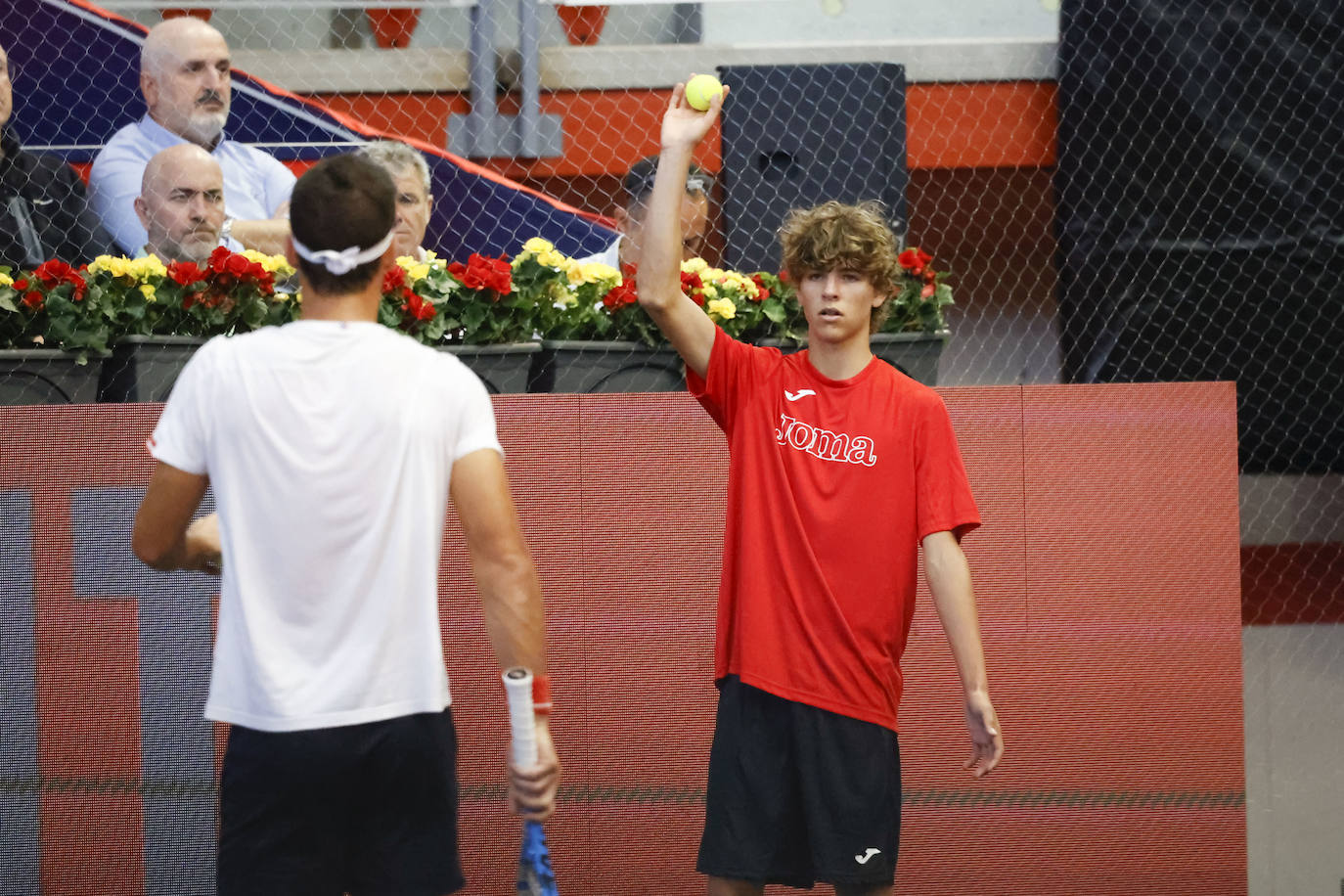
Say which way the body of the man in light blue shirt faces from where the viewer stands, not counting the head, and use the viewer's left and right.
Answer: facing the viewer and to the right of the viewer

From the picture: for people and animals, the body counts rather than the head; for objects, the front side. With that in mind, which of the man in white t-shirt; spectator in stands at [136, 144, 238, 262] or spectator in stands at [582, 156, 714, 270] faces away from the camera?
the man in white t-shirt

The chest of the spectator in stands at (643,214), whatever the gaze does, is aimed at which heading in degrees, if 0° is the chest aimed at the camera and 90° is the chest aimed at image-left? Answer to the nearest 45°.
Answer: approximately 315°

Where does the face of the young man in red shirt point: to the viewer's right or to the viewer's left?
to the viewer's left

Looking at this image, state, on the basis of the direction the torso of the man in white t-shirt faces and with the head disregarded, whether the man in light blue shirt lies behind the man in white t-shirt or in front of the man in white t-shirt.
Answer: in front

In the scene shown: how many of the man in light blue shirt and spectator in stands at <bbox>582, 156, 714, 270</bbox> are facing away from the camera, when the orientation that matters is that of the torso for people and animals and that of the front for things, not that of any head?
0

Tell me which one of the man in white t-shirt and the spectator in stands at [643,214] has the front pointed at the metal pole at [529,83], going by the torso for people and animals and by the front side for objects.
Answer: the man in white t-shirt

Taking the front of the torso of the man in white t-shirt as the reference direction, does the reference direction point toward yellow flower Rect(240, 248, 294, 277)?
yes

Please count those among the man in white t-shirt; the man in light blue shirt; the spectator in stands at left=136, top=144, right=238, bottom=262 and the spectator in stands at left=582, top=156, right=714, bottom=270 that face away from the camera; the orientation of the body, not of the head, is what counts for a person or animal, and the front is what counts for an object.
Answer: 1

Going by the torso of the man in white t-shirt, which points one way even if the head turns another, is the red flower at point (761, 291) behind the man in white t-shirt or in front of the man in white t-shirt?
in front

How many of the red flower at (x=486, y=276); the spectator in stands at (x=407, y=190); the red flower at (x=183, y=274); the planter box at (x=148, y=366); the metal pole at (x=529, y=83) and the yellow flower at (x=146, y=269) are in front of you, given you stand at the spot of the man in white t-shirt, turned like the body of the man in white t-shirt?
6

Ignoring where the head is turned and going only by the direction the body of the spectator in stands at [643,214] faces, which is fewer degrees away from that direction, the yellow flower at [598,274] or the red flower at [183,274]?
the yellow flower

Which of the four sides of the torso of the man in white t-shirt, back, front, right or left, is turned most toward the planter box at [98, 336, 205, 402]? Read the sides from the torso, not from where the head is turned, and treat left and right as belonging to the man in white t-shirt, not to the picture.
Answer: front

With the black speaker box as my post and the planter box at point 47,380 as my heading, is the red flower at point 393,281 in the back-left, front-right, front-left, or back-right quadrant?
front-left

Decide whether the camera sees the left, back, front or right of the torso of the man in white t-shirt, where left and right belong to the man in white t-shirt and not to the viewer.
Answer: back

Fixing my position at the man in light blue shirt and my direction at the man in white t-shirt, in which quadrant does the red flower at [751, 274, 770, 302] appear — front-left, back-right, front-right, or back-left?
front-left

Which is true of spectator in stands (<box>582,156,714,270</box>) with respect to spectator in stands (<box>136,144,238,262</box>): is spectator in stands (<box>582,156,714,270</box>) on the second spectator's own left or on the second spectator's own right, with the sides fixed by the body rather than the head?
on the second spectator's own left

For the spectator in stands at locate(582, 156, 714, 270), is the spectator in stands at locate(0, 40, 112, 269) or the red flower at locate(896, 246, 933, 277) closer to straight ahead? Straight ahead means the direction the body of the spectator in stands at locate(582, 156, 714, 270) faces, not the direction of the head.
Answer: the red flower

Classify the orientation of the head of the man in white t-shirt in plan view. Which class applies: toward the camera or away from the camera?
away from the camera
